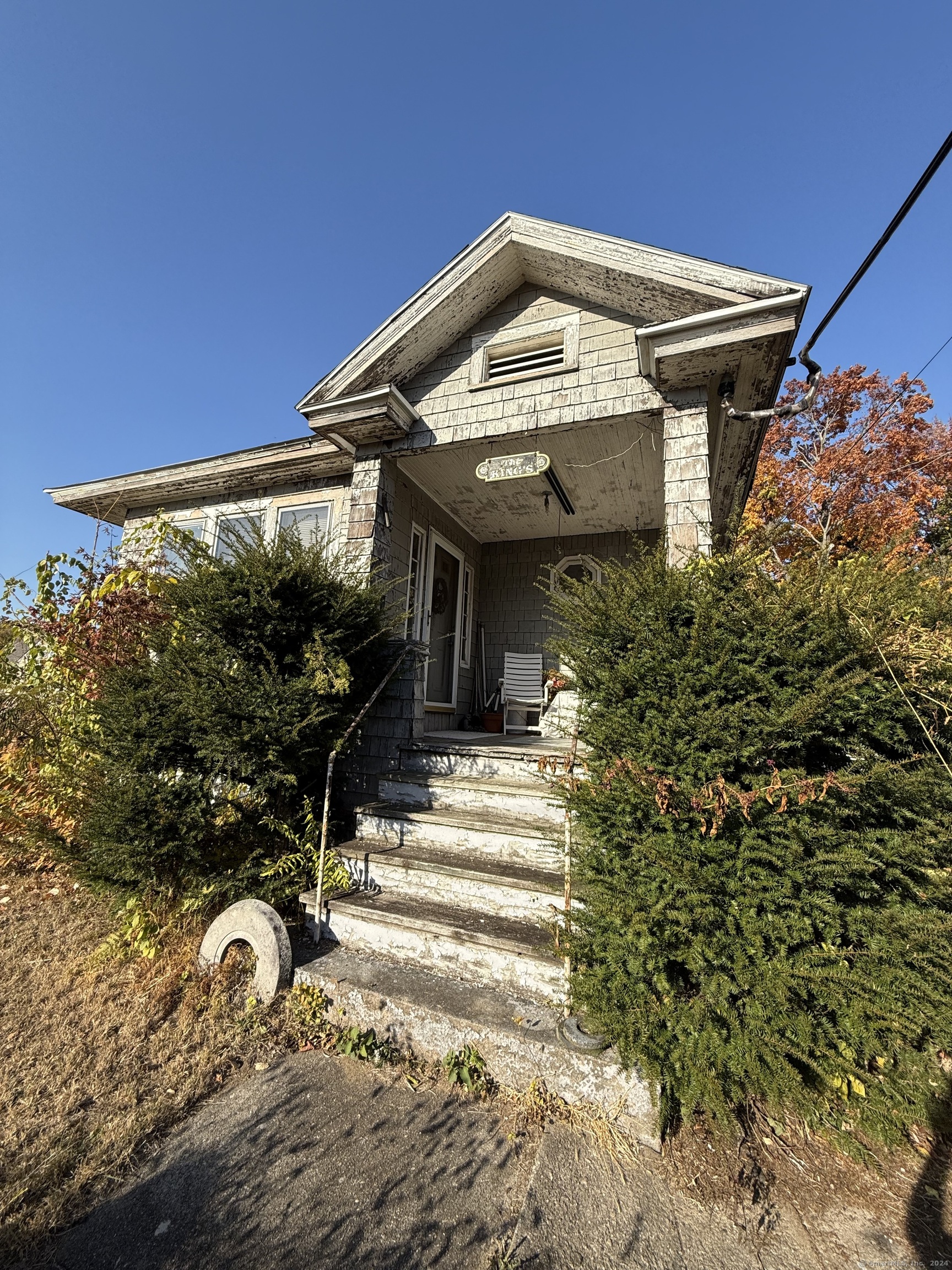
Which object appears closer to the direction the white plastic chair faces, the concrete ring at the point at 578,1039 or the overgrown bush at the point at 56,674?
the concrete ring

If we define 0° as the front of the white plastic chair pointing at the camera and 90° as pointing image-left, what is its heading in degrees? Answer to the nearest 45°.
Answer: approximately 0°

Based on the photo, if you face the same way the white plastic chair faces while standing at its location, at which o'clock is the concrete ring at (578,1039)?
The concrete ring is roughly at 12 o'clock from the white plastic chair.

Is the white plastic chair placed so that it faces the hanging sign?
yes

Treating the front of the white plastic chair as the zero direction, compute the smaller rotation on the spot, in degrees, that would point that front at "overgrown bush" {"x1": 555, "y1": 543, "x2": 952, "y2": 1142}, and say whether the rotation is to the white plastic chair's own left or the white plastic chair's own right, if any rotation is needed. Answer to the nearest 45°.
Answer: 0° — it already faces it

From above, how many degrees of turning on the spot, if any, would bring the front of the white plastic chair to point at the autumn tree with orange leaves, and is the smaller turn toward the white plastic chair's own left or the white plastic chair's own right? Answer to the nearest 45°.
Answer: approximately 135° to the white plastic chair's own left

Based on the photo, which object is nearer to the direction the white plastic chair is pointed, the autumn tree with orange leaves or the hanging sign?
the hanging sign

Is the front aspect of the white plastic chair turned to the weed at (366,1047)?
yes
